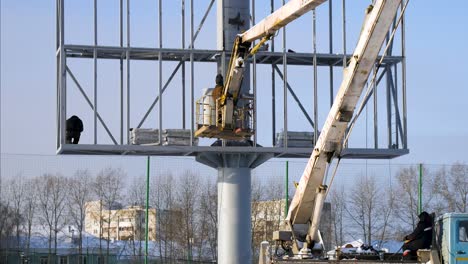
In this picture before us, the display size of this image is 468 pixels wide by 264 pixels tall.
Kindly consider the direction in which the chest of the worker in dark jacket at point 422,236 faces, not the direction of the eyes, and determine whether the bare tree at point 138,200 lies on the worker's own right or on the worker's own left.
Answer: on the worker's own right

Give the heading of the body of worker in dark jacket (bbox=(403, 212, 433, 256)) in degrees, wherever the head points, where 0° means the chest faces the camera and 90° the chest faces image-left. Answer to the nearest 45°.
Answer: approximately 90°

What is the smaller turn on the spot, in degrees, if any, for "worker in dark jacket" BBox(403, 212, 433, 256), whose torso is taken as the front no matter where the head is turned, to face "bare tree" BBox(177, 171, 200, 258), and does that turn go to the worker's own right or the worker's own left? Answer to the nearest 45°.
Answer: approximately 45° to the worker's own right

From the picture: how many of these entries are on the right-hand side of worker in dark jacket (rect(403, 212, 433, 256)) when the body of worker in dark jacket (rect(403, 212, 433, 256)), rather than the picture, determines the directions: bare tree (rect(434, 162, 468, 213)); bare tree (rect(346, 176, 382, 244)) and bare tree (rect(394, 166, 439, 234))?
3

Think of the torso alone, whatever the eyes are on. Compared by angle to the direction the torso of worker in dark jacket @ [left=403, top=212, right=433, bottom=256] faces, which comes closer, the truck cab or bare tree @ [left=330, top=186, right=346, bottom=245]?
the bare tree

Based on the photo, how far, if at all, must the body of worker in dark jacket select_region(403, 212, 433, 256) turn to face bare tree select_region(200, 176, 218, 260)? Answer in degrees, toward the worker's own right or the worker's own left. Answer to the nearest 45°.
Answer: approximately 45° to the worker's own right

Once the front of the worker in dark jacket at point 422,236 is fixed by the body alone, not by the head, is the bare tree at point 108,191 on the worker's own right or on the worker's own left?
on the worker's own right

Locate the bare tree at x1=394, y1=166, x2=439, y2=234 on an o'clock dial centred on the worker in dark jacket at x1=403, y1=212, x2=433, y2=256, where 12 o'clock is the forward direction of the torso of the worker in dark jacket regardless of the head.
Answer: The bare tree is roughly at 3 o'clock from the worker in dark jacket.

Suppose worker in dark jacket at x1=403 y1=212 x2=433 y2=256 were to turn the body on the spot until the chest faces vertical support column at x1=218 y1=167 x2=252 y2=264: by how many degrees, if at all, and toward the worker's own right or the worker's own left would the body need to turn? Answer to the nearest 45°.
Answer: approximately 45° to the worker's own right

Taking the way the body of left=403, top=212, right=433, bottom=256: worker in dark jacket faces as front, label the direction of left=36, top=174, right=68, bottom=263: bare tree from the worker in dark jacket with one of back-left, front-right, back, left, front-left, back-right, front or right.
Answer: front-right

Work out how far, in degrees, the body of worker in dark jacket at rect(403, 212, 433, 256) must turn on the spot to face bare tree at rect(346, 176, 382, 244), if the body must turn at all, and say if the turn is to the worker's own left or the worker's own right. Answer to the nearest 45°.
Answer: approximately 90° to the worker's own right

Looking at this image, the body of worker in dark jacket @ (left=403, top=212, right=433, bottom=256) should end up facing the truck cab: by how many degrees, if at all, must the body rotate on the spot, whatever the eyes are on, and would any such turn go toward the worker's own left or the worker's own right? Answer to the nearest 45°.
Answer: approximately 135° to the worker's own left

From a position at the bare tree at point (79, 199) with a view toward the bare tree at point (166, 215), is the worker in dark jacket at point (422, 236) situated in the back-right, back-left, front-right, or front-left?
front-right

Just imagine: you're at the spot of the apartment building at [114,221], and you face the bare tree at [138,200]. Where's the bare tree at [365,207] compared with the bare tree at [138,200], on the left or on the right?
left
